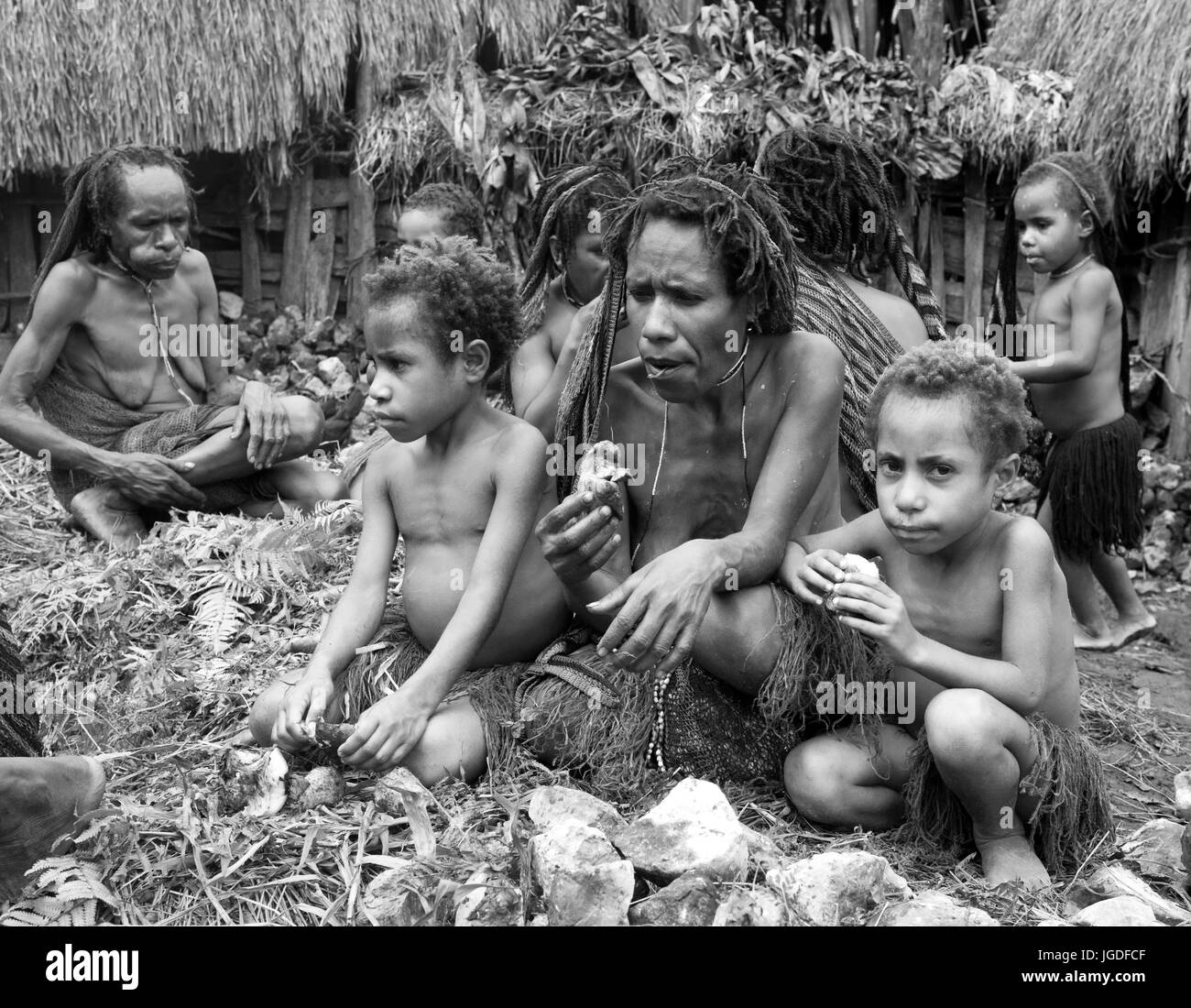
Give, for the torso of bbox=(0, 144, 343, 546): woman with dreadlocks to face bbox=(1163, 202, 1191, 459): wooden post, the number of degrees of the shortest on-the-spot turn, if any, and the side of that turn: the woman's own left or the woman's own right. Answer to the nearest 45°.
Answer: approximately 45° to the woman's own left

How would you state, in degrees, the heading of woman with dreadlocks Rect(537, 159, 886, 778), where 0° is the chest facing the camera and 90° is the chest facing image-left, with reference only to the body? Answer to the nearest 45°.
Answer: approximately 45°

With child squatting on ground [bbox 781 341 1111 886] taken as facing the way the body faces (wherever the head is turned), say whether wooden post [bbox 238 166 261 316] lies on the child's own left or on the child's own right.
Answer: on the child's own right

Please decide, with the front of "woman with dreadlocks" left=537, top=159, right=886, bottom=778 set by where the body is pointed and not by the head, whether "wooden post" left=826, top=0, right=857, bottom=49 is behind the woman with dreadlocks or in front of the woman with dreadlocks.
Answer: behind

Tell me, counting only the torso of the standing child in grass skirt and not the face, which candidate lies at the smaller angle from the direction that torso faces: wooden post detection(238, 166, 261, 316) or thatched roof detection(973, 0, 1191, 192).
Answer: the wooden post

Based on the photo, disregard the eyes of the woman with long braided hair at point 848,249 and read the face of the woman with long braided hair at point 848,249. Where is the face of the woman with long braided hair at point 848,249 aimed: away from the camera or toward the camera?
away from the camera
